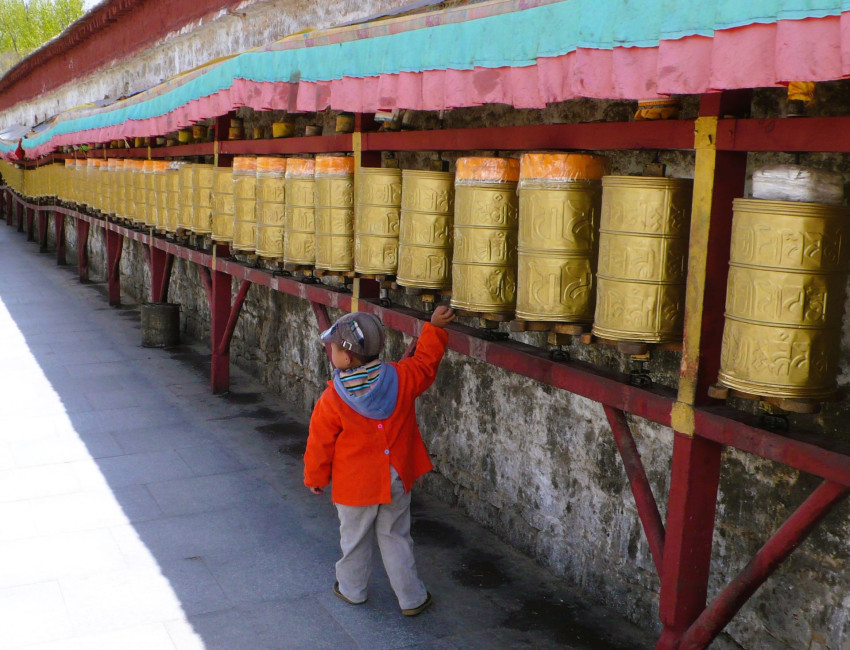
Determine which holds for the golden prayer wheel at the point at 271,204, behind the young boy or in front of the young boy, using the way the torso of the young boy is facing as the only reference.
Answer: in front

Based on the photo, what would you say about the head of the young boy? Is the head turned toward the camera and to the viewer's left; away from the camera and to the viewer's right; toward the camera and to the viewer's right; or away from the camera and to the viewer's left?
away from the camera and to the viewer's left

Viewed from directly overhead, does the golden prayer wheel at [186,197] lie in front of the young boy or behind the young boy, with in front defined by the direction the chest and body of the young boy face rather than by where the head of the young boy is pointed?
in front
